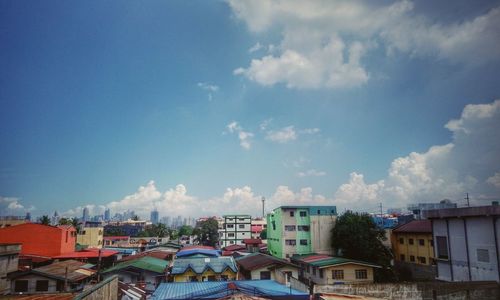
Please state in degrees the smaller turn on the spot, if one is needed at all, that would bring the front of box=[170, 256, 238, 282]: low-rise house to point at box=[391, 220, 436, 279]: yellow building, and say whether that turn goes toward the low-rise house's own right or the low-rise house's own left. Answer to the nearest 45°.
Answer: approximately 90° to the low-rise house's own left

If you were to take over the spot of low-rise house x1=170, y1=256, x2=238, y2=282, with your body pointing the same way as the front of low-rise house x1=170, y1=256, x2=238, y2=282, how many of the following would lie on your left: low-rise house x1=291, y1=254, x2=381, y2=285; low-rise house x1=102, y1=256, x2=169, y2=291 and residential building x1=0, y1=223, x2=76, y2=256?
1

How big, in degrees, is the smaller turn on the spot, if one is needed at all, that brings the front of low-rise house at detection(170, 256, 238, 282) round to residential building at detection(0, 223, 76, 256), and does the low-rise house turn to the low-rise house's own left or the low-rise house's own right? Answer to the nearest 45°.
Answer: approximately 135° to the low-rise house's own right

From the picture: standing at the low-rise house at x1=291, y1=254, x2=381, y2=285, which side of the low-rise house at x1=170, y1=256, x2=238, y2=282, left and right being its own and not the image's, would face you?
left

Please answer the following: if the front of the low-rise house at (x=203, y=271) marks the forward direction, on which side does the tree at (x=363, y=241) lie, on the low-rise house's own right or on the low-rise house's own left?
on the low-rise house's own left

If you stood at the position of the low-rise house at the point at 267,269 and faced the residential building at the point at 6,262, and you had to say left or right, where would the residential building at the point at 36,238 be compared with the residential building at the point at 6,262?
right

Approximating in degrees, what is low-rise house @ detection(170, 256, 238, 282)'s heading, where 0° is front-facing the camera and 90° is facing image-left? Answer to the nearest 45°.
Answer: approximately 0°

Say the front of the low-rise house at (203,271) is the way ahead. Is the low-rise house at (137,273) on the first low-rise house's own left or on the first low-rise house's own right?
on the first low-rise house's own right

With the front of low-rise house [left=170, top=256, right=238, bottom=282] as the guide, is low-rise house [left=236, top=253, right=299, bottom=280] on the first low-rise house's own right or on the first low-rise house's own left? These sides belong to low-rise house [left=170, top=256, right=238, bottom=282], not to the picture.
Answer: on the first low-rise house's own left

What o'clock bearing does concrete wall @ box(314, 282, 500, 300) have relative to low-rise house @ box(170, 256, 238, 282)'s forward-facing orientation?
The concrete wall is roughly at 11 o'clock from the low-rise house.
